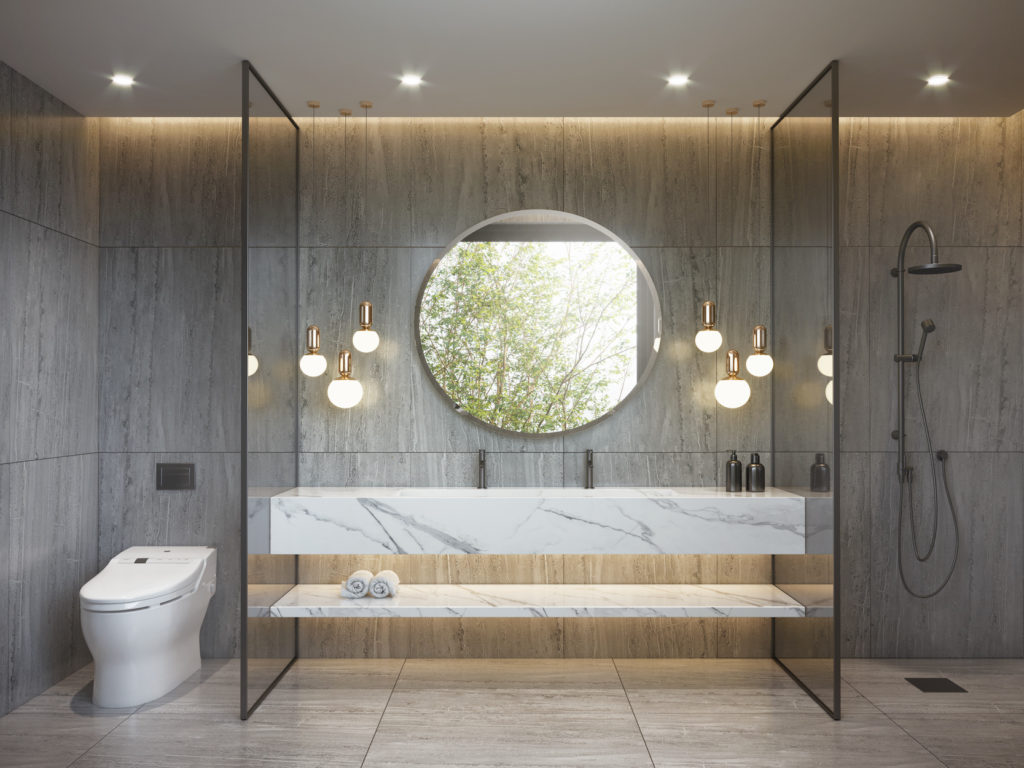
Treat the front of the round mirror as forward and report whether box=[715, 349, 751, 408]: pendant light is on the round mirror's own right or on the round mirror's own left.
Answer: on the round mirror's own left

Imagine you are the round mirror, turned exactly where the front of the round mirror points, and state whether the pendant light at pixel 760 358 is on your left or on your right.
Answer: on your left

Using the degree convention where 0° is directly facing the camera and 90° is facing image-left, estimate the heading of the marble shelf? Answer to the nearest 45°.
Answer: approximately 0°

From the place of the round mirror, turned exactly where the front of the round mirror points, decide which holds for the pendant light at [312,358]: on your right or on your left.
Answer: on your right

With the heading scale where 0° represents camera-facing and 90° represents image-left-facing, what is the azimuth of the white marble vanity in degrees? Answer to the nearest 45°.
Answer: approximately 0°
